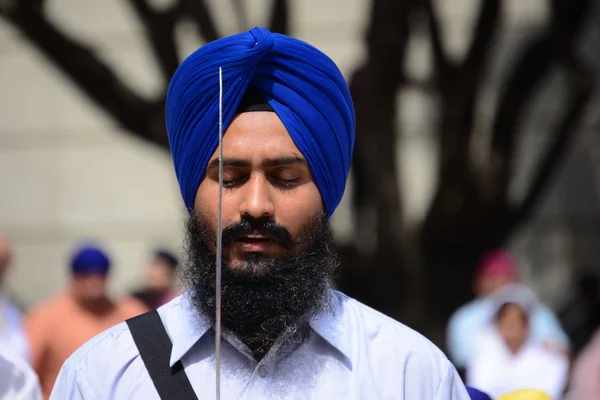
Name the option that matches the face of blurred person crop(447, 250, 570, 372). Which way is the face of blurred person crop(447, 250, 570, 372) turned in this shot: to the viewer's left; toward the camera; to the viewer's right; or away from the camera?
toward the camera

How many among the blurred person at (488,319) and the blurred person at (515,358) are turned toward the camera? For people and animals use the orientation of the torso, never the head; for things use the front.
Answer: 2

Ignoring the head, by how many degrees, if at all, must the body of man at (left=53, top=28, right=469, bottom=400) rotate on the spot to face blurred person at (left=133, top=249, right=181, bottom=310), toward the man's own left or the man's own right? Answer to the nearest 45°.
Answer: approximately 180°

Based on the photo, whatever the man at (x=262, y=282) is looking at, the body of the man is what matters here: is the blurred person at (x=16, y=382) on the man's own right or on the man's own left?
on the man's own right

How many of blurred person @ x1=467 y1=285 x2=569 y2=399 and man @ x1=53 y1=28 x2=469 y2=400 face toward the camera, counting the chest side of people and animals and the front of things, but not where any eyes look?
2

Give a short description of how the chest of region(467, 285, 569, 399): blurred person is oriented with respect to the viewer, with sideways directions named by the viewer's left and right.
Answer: facing the viewer

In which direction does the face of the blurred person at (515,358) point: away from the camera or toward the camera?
toward the camera

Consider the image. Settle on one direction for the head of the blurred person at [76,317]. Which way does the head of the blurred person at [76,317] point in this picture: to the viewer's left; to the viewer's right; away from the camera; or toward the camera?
toward the camera

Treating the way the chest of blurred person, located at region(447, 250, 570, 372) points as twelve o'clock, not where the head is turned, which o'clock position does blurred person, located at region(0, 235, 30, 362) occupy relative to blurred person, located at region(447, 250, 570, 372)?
blurred person, located at region(0, 235, 30, 362) is roughly at 2 o'clock from blurred person, located at region(447, 250, 570, 372).

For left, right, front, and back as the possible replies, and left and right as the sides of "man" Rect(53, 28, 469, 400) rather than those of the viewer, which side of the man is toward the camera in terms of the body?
front

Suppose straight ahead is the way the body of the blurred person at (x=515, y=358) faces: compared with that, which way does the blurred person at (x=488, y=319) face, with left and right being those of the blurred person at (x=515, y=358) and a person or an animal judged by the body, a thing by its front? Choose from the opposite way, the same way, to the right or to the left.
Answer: the same way

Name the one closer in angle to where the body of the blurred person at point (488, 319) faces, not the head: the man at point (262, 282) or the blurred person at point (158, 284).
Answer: the man

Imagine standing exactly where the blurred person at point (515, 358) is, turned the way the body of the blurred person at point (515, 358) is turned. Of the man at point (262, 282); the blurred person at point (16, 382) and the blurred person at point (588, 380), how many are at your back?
0

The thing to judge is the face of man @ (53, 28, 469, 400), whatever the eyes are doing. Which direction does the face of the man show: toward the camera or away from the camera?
toward the camera
